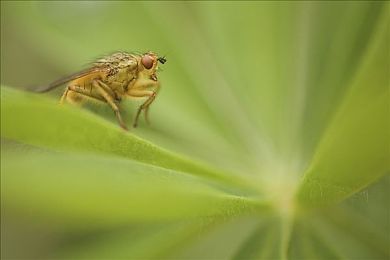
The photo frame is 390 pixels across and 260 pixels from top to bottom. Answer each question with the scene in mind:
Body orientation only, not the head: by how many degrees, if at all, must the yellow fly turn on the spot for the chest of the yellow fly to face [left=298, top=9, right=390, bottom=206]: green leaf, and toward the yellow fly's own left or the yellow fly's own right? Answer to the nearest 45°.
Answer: approximately 45° to the yellow fly's own right

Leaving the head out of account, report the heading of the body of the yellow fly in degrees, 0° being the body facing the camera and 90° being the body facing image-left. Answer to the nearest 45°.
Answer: approximately 270°
